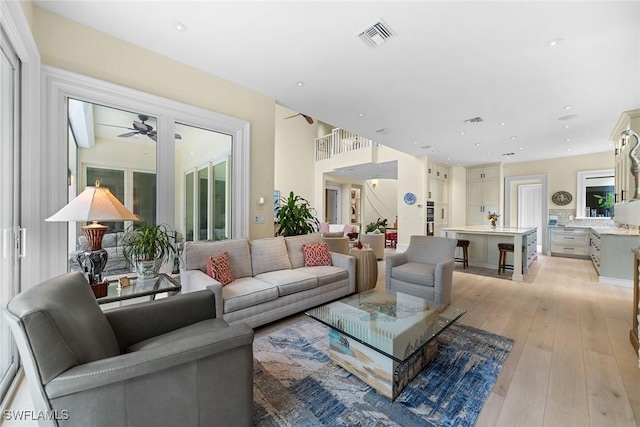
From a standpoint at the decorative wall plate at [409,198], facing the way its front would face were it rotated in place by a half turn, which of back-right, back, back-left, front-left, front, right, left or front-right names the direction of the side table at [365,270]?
back

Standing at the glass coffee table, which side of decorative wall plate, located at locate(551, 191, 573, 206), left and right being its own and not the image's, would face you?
front

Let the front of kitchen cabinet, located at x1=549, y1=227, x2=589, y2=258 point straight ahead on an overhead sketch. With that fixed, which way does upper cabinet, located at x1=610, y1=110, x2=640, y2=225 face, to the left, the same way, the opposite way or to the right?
to the right

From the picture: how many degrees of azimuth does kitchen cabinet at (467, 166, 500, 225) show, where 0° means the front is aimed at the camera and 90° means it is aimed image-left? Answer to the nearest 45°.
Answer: approximately 0°

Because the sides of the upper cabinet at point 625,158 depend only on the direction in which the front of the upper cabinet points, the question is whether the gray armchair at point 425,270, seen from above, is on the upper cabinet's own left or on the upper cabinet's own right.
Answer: on the upper cabinet's own left

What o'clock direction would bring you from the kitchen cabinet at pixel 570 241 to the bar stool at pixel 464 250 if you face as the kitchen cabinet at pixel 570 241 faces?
The bar stool is roughly at 1 o'clock from the kitchen cabinet.

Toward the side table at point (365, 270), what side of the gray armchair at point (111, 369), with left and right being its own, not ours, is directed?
front

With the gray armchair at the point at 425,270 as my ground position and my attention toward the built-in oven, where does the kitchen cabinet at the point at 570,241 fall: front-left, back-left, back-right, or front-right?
front-right

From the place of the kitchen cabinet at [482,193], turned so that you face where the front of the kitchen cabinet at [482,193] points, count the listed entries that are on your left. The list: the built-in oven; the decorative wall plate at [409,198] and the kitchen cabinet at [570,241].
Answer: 1

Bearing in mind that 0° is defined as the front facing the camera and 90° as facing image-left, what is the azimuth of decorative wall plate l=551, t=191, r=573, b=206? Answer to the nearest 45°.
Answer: approximately 0°

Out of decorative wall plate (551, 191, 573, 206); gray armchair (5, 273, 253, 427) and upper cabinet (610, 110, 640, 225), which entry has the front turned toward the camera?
the decorative wall plate

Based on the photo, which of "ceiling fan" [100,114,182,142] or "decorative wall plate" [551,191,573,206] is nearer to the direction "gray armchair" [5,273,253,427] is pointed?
the decorative wall plate

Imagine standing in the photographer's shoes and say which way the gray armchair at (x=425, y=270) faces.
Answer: facing the viewer and to the left of the viewer

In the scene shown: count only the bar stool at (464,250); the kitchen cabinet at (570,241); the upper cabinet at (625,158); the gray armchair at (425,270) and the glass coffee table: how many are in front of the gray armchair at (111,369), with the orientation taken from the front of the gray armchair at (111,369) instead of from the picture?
5

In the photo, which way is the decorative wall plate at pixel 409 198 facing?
toward the camera

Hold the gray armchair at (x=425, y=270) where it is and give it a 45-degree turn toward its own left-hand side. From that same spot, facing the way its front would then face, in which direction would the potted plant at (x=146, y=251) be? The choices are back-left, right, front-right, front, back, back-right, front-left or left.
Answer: front-right

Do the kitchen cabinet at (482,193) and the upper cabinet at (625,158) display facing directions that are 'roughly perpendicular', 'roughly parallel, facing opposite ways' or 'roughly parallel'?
roughly perpendicular
